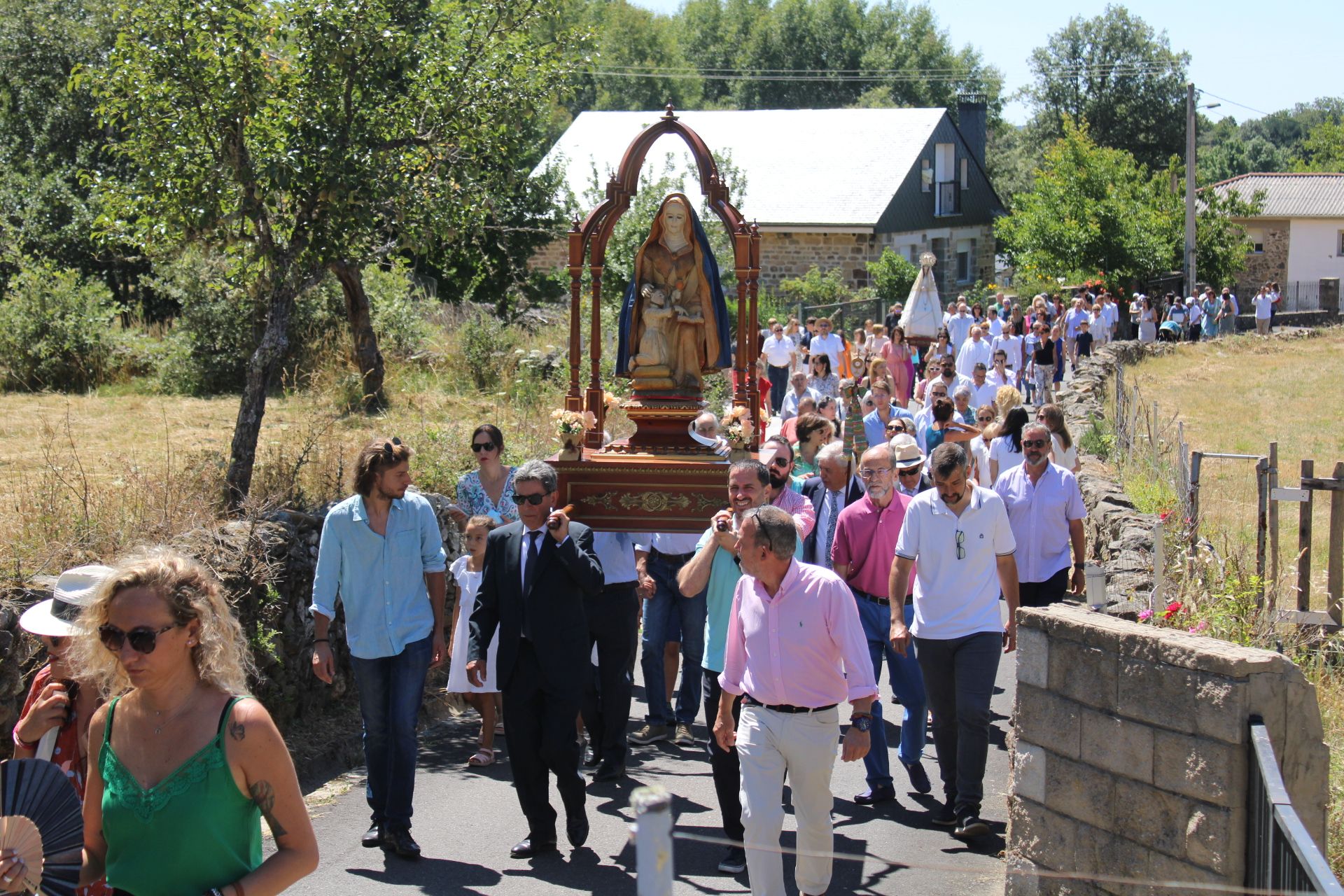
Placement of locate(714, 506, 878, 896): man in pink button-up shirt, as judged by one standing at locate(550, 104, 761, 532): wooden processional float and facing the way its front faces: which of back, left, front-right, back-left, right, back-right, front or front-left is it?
front

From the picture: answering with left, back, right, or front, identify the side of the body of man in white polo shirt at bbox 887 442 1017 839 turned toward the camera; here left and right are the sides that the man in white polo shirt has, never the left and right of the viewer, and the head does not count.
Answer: front

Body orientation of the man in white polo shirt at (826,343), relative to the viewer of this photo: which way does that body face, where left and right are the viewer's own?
facing the viewer

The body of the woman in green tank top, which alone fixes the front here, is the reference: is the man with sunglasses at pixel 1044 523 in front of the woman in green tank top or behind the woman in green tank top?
behind

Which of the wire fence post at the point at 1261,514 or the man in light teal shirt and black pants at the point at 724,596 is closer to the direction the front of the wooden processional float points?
the man in light teal shirt and black pants

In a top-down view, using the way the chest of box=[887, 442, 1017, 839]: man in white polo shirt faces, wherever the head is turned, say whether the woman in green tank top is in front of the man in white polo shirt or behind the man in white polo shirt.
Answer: in front

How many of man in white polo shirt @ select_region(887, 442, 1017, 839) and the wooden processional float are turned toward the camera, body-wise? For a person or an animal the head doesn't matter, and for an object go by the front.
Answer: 2

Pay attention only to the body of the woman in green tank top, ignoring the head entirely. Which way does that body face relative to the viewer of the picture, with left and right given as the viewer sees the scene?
facing the viewer and to the left of the viewer

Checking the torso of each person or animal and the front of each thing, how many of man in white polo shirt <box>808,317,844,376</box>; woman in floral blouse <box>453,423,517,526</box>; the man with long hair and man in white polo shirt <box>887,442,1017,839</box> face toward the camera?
4

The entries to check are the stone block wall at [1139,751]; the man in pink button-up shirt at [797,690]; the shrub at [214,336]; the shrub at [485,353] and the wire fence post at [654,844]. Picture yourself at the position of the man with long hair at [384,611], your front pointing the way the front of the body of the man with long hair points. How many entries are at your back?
2

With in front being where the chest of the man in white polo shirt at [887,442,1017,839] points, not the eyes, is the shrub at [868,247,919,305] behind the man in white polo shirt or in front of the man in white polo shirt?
behind

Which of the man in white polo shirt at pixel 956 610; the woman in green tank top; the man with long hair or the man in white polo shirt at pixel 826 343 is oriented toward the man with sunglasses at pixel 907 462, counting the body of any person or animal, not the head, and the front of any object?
the man in white polo shirt at pixel 826 343

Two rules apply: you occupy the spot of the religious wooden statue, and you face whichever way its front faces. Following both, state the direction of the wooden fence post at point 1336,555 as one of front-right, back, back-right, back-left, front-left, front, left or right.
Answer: left

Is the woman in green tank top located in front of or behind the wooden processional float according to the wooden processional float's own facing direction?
in front

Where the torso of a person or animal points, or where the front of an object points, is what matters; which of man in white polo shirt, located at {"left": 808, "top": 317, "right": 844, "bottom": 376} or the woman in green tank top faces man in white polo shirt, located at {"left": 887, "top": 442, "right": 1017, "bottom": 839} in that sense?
man in white polo shirt, located at {"left": 808, "top": 317, "right": 844, "bottom": 376}

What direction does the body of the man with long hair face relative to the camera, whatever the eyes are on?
toward the camera

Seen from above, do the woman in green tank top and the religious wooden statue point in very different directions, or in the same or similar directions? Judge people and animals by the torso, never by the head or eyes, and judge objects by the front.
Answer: same or similar directions

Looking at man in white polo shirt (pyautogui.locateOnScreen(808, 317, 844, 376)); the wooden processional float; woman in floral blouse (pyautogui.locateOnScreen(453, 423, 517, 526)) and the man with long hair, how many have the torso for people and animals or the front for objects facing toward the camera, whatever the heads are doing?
4
